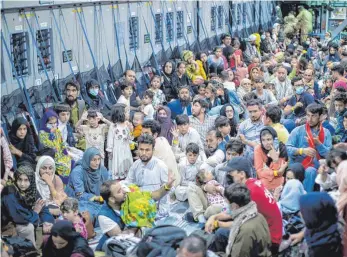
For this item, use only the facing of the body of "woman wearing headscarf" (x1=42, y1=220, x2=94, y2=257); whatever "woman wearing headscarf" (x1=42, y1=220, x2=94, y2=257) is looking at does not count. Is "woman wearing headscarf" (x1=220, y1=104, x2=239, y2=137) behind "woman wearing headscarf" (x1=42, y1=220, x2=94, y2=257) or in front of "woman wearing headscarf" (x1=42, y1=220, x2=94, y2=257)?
behind

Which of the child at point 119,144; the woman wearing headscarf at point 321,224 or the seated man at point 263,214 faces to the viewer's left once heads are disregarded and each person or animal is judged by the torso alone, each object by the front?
the seated man

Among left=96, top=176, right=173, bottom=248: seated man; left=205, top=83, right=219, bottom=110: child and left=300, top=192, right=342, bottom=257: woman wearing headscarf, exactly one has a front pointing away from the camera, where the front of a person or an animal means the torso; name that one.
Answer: the woman wearing headscarf

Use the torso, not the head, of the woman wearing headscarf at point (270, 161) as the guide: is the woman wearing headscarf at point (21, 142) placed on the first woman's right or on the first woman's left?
on the first woman's right

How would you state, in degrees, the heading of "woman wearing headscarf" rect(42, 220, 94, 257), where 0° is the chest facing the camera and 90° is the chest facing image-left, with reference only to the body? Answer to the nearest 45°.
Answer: approximately 45°
